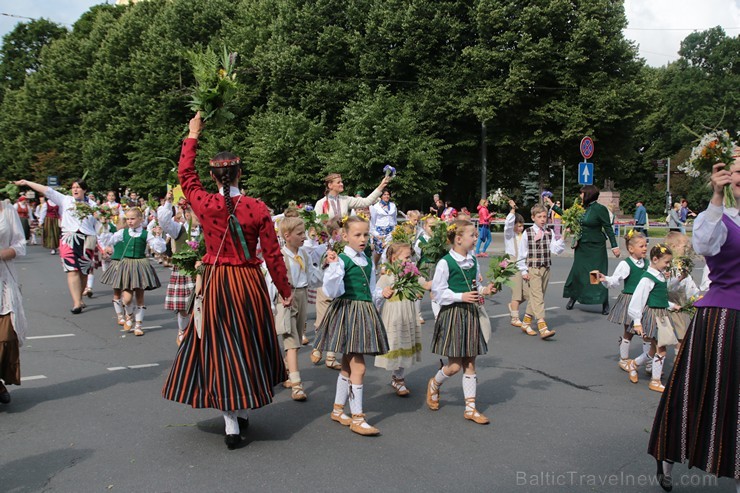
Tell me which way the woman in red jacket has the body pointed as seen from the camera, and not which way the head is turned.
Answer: away from the camera

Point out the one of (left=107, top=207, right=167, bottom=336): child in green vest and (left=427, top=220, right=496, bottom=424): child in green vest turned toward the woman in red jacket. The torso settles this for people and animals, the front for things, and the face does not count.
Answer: (left=107, top=207, right=167, bottom=336): child in green vest

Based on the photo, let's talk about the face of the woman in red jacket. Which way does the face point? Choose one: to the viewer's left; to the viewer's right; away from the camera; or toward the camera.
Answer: away from the camera

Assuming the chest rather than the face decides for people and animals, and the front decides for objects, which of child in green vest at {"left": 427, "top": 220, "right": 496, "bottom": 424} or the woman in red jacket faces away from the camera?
the woman in red jacket

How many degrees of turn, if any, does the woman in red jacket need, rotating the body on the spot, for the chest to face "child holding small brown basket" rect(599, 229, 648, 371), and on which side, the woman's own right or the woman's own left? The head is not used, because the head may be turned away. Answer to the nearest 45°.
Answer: approximately 90° to the woman's own right

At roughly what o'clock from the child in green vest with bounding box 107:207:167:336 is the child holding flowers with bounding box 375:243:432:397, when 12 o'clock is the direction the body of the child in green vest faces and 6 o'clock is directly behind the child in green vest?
The child holding flowers is roughly at 11 o'clock from the child in green vest.

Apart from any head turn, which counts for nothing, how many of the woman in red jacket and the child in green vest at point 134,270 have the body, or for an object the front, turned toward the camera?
1

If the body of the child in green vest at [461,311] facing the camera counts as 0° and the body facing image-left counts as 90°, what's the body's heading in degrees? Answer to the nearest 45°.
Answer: approximately 315°

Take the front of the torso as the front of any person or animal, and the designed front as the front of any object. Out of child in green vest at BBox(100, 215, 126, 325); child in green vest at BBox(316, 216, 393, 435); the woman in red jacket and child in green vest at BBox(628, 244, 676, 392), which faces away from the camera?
the woman in red jacket

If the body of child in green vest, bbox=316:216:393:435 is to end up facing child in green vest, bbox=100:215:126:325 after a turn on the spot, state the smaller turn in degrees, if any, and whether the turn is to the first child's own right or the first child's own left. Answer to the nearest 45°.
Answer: approximately 180°
